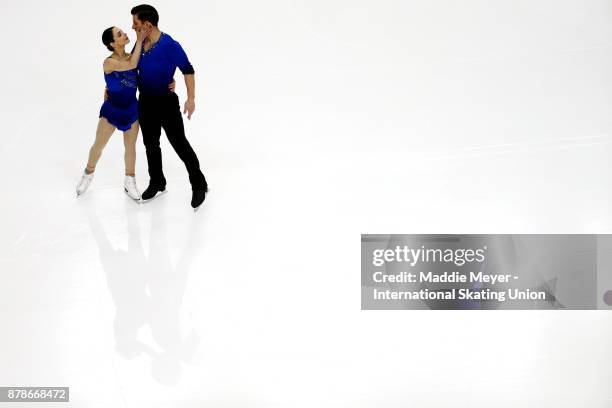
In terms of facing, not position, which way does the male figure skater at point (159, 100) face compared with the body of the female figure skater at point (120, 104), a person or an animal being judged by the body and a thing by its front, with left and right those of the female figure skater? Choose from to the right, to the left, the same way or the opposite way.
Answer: to the right

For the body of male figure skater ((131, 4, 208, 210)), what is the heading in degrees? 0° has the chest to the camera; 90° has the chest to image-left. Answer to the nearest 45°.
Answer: approximately 45°

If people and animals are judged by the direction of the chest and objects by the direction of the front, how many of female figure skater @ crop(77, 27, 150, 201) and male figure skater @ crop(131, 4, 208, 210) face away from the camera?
0

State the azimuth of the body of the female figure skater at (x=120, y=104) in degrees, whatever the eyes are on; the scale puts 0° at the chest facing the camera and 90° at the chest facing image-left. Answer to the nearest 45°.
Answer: approximately 315°

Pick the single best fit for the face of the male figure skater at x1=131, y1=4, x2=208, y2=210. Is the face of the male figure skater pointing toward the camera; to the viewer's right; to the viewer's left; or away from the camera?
to the viewer's left
